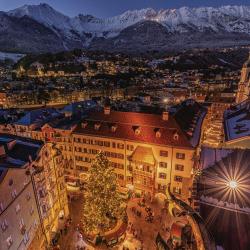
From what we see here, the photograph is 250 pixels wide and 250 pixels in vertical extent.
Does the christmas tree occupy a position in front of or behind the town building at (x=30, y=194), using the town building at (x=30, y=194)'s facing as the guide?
in front

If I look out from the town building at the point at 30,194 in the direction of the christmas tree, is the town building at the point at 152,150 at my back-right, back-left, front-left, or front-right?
front-left

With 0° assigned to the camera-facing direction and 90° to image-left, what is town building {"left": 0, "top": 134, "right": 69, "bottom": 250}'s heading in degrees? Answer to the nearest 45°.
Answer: approximately 315°

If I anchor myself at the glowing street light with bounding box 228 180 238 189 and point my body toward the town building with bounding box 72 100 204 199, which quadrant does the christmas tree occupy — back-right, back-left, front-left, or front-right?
front-left

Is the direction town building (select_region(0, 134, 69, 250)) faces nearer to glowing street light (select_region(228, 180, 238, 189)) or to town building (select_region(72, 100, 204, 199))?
the glowing street light

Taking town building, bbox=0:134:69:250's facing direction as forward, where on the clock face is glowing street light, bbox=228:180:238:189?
The glowing street light is roughly at 12 o'clock from the town building.

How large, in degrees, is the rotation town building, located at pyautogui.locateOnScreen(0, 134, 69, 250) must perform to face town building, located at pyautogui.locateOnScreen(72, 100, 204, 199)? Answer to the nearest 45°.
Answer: approximately 45° to its left
